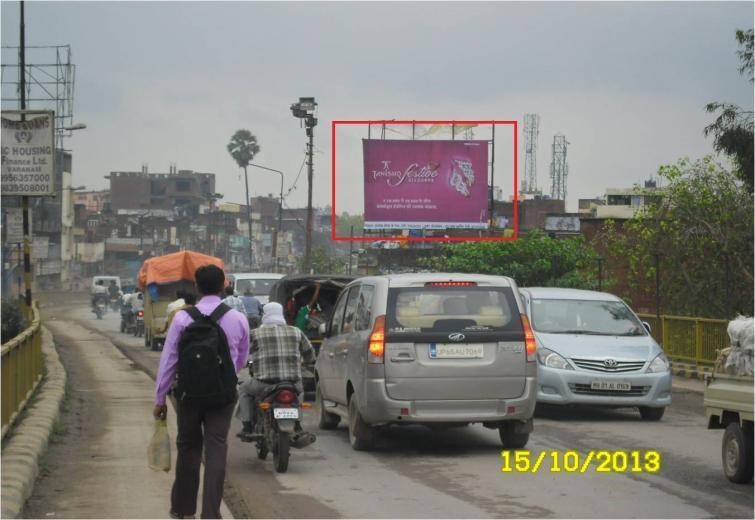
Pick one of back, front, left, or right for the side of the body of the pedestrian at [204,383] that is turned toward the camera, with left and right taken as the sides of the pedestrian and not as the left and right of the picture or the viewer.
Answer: back

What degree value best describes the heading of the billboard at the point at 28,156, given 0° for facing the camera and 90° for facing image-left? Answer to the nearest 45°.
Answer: approximately 0°

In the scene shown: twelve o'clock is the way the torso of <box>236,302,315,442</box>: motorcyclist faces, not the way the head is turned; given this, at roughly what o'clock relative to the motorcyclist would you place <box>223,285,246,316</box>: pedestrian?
The pedestrian is roughly at 12 o'clock from the motorcyclist.

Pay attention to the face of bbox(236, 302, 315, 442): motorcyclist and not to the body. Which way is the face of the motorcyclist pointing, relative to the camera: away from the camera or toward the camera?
away from the camera

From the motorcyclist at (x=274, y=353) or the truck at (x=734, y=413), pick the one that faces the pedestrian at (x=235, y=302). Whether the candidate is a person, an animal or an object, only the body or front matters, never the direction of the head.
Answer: the motorcyclist

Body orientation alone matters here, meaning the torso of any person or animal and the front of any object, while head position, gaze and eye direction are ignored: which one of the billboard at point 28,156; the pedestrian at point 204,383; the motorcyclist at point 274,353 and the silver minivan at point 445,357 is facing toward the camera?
the billboard

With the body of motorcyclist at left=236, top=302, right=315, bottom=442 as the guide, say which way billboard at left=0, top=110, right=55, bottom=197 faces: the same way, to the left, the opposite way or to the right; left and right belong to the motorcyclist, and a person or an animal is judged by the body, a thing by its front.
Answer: the opposite way

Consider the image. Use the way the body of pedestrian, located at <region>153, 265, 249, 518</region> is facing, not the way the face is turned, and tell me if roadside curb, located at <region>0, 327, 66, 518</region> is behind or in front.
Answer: in front

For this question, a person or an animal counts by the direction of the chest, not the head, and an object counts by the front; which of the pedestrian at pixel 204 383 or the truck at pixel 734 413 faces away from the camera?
the pedestrian

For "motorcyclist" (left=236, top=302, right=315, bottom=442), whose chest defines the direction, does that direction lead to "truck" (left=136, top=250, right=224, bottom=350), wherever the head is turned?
yes

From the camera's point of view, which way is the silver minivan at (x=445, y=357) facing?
away from the camera

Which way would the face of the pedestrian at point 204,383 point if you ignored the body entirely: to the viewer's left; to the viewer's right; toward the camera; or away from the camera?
away from the camera

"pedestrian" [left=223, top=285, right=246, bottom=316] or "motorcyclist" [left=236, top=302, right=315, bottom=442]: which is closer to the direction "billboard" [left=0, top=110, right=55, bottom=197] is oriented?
the motorcyclist

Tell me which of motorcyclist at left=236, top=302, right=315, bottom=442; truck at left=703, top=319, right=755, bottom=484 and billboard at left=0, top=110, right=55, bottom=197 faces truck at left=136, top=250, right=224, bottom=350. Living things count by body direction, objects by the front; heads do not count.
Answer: the motorcyclist

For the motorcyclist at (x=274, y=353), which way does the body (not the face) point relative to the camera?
away from the camera

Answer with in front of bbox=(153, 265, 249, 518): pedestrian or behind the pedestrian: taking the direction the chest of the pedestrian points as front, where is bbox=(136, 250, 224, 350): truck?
in front
